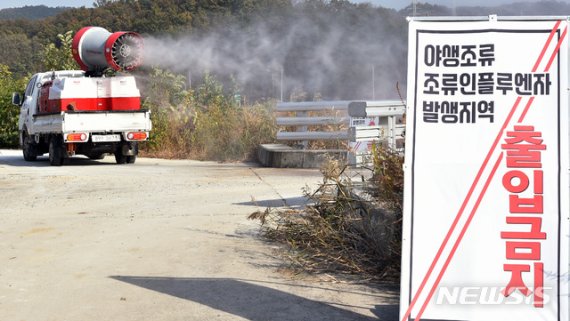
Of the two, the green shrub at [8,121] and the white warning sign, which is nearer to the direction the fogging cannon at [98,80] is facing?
the white warning sign

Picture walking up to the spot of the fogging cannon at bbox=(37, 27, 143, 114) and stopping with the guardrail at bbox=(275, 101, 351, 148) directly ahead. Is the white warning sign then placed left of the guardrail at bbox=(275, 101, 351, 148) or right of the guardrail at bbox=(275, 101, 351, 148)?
right

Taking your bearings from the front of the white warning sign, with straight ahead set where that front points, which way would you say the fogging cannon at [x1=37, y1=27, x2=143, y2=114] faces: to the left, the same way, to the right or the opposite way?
to the left

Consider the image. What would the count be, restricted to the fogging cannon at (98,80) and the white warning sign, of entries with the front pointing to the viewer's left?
0

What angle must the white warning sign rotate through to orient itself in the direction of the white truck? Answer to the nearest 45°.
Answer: approximately 135° to its right

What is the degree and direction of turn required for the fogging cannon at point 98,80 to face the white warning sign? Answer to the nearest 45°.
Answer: approximately 45° to its right

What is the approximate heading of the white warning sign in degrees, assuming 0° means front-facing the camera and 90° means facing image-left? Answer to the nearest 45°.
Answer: approximately 0°

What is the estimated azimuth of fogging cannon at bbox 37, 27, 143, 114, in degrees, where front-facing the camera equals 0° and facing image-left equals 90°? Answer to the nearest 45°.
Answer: approximately 315°

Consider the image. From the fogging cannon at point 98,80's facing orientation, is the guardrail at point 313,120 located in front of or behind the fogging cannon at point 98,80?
in front
